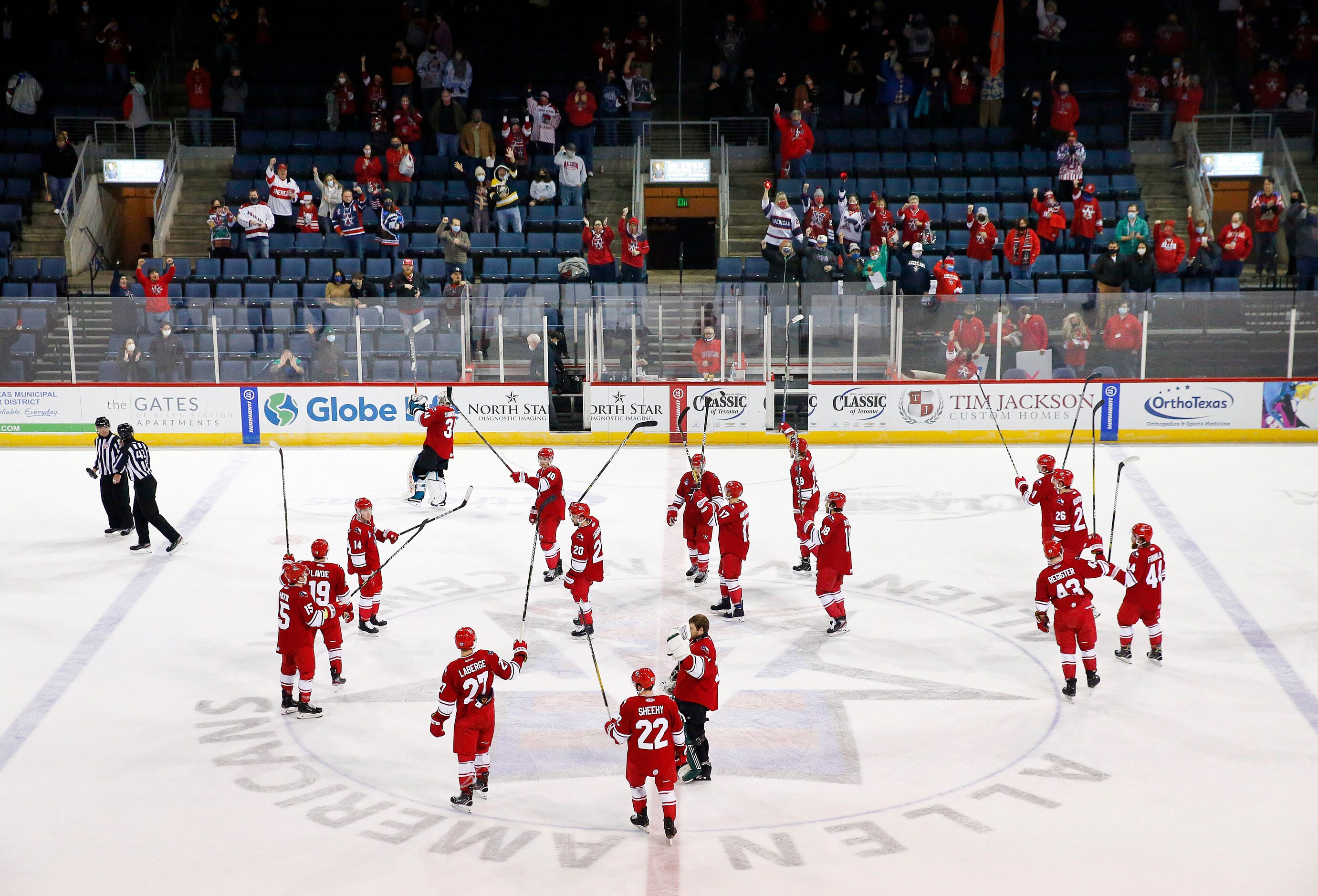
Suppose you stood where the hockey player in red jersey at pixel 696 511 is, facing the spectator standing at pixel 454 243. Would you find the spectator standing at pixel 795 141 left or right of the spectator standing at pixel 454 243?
right

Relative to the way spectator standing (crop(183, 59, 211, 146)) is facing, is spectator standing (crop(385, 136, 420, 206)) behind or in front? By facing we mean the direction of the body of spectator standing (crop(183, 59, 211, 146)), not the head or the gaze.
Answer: in front

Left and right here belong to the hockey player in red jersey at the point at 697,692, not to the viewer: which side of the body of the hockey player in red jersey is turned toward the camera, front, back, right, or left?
left

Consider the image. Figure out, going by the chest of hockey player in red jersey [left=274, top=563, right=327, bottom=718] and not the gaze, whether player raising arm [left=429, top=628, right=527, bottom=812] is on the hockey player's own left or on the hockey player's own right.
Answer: on the hockey player's own right

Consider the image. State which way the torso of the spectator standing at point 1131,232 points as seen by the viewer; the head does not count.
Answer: toward the camera

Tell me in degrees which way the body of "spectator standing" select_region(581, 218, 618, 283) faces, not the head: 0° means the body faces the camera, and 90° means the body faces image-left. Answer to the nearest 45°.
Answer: approximately 0°

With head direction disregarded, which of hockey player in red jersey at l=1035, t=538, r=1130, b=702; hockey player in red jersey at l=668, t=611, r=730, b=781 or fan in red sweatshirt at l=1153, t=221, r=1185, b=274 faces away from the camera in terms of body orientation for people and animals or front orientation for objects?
hockey player in red jersey at l=1035, t=538, r=1130, b=702

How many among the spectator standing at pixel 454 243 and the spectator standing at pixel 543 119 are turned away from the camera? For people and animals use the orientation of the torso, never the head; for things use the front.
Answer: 0

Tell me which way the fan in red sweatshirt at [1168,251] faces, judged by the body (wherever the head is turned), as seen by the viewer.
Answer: toward the camera

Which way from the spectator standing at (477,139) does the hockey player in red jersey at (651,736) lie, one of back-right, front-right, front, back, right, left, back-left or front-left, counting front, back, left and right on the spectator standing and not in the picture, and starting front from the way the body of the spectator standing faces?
front
